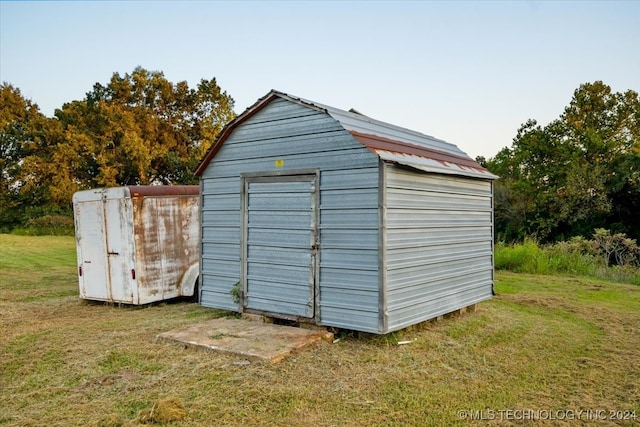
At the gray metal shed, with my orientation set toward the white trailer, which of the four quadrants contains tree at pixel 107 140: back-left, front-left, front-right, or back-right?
front-right

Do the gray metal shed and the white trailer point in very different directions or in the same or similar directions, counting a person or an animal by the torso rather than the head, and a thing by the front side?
very different directions

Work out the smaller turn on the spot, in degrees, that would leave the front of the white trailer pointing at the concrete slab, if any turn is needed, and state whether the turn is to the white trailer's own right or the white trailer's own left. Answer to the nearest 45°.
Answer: approximately 135° to the white trailer's own right

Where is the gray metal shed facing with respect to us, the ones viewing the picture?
facing the viewer and to the left of the viewer

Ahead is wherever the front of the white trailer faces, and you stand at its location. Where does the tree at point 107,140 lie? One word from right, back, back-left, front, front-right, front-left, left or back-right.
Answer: front-left

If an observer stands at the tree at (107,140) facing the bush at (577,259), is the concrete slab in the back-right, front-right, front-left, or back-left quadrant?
front-right

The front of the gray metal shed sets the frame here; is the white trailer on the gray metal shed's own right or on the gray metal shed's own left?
on the gray metal shed's own right

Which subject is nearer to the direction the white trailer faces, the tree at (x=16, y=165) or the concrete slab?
the tree

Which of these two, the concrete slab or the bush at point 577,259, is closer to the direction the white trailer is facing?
the bush

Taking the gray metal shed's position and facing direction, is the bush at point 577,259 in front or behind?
behind

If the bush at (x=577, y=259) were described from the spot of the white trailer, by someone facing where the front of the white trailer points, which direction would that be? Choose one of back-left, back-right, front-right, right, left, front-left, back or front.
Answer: front-right

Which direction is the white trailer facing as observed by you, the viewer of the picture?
facing away from the viewer and to the right of the viewer
